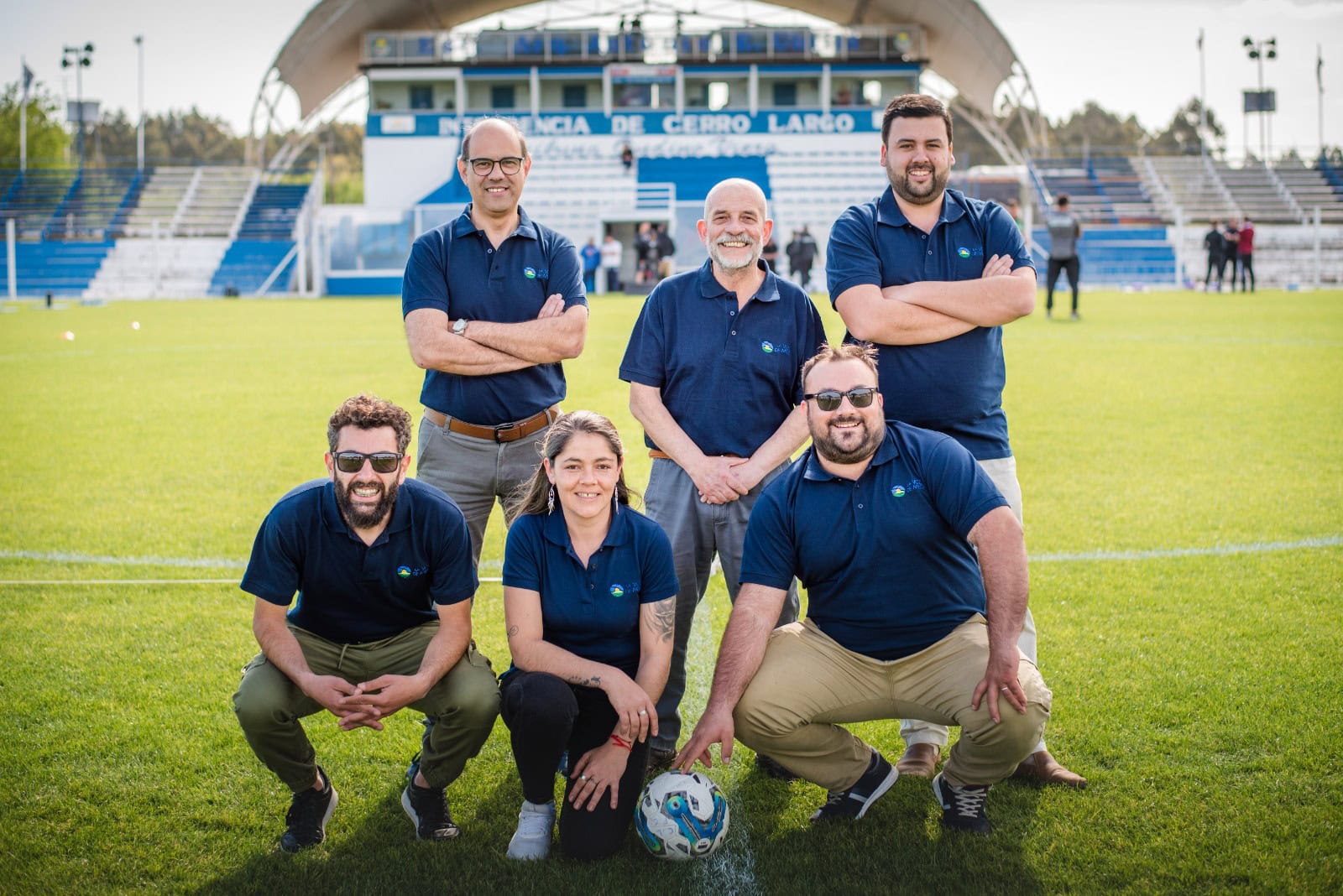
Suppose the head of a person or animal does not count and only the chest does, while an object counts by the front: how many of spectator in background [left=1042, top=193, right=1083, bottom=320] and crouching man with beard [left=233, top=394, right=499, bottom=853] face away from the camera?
1

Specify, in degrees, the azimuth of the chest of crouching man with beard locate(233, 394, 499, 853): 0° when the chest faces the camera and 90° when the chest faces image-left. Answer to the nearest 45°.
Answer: approximately 0°

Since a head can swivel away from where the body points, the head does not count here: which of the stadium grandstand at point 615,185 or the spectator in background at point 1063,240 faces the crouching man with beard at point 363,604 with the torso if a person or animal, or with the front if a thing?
the stadium grandstand

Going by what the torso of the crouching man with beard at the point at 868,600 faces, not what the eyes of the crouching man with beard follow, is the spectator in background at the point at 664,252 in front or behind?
behind

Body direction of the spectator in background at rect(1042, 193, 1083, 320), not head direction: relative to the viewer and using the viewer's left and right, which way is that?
facing away from the viewer

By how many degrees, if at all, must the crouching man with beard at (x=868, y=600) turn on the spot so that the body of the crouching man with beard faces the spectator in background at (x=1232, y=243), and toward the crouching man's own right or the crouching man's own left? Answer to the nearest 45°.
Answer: approximately 180°

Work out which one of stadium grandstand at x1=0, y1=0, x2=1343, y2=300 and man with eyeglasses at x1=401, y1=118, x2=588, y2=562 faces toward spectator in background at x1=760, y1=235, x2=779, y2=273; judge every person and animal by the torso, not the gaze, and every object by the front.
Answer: the stadium grandstand

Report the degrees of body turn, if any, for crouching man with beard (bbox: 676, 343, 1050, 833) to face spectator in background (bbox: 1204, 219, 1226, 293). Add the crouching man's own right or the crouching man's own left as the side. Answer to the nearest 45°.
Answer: approximately 180°

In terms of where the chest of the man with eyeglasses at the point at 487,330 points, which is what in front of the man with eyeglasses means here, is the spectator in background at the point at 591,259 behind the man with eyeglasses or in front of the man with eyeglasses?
behind
